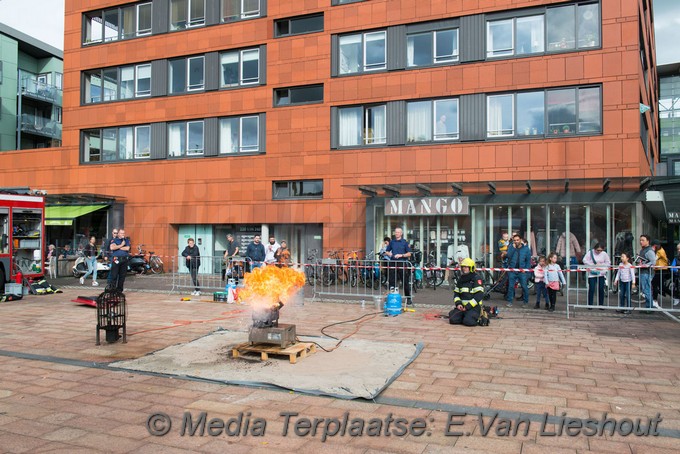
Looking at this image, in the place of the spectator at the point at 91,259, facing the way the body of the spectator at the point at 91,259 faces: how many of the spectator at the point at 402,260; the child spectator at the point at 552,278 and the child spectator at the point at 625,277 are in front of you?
3

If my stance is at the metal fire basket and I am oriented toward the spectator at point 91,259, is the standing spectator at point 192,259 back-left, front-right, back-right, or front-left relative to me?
front-right

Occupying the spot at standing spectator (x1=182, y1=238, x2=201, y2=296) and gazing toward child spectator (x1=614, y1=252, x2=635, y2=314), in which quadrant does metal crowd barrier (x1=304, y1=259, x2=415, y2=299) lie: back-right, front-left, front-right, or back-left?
front-left

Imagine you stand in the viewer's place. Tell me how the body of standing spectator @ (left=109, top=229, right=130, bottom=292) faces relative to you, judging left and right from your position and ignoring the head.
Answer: facing the viewer

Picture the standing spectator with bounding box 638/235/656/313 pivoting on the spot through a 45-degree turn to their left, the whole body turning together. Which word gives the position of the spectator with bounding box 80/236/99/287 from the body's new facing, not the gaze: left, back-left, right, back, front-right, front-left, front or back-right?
right

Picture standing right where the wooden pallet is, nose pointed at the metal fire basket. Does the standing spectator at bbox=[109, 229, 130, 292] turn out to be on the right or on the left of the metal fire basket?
right

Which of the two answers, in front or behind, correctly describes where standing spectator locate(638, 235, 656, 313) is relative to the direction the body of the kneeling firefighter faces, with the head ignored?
behind

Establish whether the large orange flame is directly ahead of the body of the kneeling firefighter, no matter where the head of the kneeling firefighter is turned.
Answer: yes

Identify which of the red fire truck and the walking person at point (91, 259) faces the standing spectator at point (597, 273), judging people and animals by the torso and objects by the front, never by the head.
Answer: the walking person at point (91, 259)

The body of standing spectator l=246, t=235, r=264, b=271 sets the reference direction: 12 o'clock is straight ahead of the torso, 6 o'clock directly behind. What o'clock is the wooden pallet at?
The wooden pallet is roughly at 12 o'clock from the standing spectator.

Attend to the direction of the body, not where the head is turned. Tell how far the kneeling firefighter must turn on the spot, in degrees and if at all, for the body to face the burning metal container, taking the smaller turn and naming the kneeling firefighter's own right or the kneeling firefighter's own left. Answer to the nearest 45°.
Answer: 0° — they already face it

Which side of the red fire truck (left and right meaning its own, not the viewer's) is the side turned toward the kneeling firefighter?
left

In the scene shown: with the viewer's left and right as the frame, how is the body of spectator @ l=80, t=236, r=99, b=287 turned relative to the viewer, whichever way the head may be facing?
facing the viewer and to the right of the viewer

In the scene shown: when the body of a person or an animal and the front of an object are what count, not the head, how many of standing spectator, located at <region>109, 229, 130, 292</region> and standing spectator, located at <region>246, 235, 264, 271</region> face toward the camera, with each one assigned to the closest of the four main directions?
2

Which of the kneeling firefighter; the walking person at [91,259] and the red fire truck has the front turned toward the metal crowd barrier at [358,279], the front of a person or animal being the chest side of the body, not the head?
the walking person
